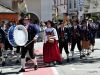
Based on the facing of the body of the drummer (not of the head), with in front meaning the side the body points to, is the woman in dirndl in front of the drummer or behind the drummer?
behind

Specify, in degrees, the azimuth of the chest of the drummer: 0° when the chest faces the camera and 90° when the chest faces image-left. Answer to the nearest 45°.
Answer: approximately 45°

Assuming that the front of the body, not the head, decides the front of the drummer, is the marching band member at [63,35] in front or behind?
behind

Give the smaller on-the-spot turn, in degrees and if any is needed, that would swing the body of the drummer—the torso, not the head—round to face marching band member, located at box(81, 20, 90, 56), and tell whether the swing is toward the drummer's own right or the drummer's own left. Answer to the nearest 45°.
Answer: approximately 180°
